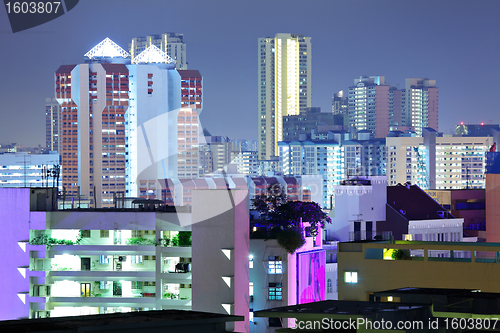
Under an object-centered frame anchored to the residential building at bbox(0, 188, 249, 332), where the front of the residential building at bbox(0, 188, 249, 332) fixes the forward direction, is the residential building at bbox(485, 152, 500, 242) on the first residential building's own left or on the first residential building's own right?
on the first residential building's own left

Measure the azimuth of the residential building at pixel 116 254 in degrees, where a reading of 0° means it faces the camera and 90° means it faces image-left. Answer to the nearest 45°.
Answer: approximately 0°

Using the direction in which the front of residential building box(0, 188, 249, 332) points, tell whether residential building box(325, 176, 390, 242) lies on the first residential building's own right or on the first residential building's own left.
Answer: on the first residential building's own left

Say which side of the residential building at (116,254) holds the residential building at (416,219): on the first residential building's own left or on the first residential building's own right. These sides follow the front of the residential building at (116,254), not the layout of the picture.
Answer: on the first residential building's own left

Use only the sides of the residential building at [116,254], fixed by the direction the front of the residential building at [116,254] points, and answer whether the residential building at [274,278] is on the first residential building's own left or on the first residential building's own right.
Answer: on the first residential building's own left

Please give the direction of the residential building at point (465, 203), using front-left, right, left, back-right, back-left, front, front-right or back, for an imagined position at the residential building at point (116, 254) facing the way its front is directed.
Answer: back-left
